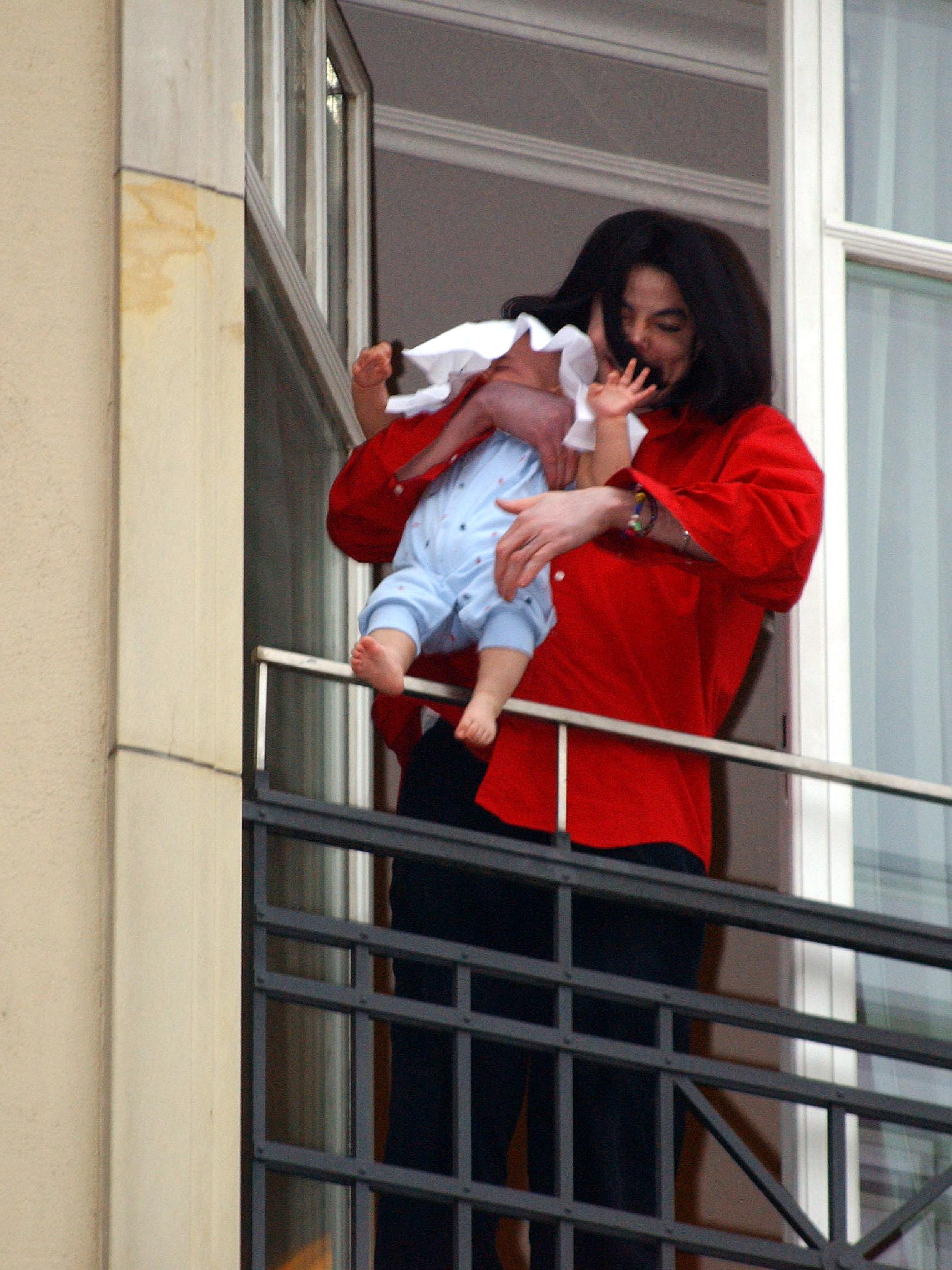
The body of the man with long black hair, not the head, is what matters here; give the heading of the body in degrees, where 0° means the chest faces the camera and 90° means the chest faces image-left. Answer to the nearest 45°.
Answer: approximately 45°

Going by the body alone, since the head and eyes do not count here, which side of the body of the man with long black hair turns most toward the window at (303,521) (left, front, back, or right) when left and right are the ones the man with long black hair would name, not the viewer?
right

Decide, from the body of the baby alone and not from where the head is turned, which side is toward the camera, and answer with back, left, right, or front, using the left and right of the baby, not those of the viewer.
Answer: front
